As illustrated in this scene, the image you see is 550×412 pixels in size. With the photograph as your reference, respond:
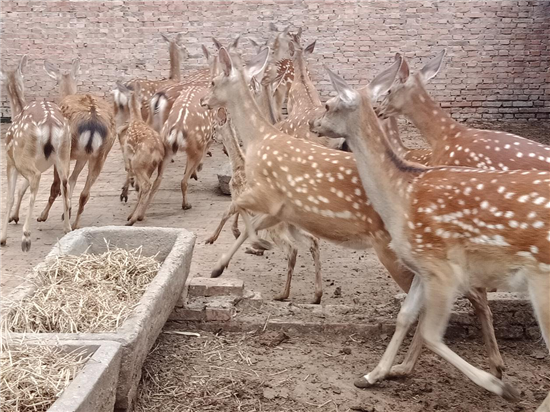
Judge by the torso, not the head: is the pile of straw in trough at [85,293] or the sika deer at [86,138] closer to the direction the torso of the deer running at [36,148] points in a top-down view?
the sika deer

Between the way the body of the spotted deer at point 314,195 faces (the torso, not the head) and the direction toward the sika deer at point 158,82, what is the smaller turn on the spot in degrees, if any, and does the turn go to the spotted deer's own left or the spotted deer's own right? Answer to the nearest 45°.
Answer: approximately 45° to the spotted deer's own right

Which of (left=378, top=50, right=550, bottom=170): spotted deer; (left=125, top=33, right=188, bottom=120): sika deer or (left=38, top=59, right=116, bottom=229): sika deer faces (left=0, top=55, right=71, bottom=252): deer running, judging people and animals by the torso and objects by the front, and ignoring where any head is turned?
the spotted deer

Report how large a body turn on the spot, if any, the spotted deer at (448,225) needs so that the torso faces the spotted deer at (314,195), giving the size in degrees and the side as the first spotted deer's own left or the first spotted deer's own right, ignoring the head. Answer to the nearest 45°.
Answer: approximately 45° to the first spotted deer's own right

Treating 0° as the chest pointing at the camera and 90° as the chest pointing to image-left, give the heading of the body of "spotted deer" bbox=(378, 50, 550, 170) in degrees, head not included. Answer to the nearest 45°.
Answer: approximately 90°

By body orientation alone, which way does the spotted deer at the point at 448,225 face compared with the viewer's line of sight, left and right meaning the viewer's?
facing to the left of the viewer

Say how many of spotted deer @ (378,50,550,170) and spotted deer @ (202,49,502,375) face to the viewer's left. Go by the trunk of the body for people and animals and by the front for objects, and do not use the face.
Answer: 2

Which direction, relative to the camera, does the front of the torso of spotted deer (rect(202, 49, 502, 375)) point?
to the viewer's left
